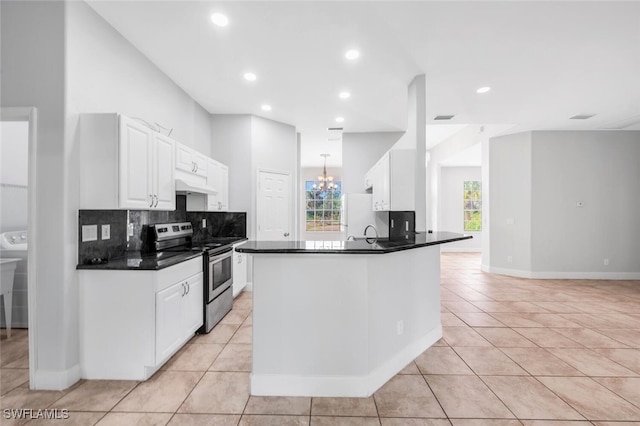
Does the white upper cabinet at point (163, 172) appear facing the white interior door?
no

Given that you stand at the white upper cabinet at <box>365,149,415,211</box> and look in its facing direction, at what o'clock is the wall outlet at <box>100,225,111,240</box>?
The wall outlet is roughly at 11 o'clock from the white upper cabinet.

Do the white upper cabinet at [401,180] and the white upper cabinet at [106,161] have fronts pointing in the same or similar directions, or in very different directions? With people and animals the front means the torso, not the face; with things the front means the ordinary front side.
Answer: very different directions

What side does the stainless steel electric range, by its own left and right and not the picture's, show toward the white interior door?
left

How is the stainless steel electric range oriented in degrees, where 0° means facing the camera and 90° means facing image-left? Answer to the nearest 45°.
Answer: approximately 315°

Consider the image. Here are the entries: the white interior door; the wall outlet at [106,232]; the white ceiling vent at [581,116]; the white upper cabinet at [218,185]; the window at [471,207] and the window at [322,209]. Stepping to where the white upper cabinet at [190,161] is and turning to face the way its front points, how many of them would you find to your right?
1

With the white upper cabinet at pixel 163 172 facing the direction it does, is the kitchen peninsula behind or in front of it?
in front

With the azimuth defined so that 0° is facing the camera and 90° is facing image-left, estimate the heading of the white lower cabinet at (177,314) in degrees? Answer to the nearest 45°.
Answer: approximately 315°

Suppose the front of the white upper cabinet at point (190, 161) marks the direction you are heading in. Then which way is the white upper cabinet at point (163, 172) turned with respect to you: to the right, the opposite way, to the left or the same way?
the same way

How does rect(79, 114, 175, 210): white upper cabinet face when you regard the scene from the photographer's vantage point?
facing the viewer and to the right of the viewer

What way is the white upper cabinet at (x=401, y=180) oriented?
to the viewer's left

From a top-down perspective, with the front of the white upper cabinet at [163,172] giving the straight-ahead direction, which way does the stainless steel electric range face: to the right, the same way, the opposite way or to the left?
the same way

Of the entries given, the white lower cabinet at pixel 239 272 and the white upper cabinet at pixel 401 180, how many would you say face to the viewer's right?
1

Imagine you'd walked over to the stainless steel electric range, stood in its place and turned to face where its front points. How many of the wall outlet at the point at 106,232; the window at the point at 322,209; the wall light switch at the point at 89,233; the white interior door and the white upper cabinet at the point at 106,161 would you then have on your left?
2

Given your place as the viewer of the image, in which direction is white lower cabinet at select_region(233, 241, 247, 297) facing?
facing to the right of the viewer

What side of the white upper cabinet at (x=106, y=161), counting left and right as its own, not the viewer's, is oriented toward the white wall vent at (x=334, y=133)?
left

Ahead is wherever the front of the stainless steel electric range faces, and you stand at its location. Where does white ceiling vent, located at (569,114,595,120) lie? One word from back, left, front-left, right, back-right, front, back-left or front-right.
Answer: front-left
